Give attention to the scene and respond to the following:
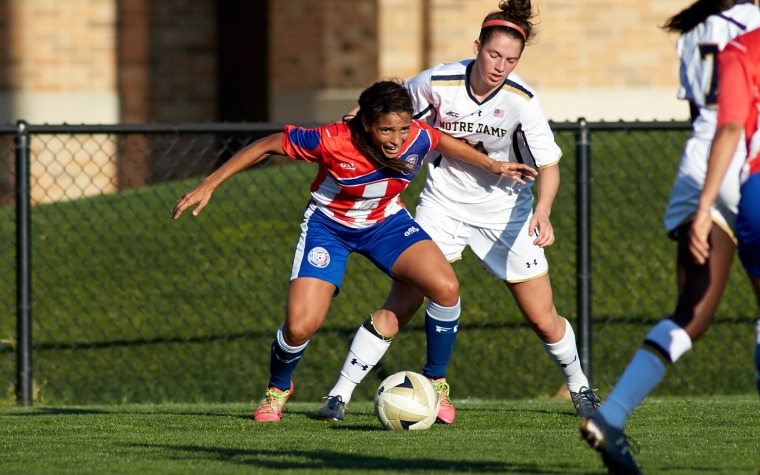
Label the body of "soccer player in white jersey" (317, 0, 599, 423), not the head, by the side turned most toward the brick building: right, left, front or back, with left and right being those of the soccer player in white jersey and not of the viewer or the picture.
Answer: back

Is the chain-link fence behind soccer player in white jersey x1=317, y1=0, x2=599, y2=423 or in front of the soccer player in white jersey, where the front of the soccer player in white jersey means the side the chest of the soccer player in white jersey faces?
behind

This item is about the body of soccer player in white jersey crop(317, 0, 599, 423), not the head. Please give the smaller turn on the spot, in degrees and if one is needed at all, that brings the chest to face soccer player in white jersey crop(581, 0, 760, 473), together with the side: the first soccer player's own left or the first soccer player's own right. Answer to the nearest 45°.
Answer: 0° — they already face them

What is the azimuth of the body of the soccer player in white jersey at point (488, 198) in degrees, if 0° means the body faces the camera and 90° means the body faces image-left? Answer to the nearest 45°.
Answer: approximately 0°

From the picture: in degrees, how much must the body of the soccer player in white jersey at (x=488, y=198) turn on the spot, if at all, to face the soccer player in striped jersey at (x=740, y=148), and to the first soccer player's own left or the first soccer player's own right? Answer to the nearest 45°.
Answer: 0° — they already face them
